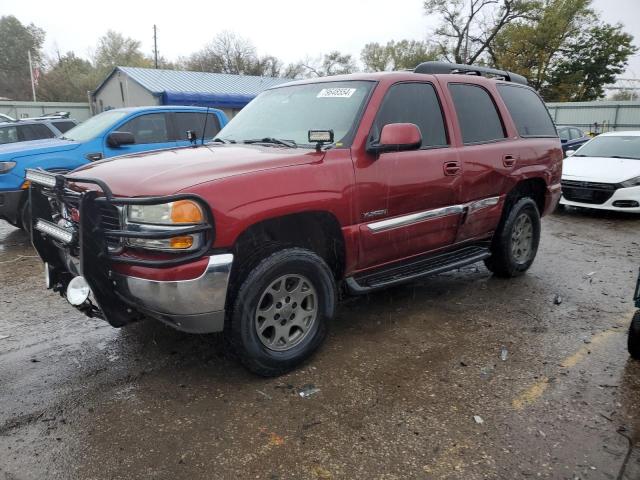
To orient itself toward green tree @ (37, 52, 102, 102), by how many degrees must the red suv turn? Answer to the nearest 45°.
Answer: approximately 90° to its right

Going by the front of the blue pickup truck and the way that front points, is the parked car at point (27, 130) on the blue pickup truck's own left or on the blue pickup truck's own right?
on the blue pickup truck's own right

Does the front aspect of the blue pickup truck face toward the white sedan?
no

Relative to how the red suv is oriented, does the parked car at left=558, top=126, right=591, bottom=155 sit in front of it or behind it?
behind

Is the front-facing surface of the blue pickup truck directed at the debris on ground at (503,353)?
no

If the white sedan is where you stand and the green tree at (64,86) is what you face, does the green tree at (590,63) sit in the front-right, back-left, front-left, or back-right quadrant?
front-right

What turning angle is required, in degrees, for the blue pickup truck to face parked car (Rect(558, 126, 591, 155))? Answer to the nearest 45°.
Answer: approximately 135° to its left

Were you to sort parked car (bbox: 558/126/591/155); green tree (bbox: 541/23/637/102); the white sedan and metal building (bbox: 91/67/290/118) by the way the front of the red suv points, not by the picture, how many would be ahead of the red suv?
0

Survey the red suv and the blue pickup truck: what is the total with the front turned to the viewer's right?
0

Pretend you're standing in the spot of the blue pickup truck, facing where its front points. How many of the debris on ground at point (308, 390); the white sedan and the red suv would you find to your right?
0

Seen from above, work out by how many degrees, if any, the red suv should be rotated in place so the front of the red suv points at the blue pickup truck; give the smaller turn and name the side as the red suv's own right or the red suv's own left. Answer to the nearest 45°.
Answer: approximately 90° to the red suv's own right

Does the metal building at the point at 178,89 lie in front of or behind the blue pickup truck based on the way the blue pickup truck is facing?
behind

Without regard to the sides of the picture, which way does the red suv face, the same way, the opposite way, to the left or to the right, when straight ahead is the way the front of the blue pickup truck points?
the same way

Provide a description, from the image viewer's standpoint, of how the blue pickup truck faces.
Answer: facing the viewer and to the left of the viewer

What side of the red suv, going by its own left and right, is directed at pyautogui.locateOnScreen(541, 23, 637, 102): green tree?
back

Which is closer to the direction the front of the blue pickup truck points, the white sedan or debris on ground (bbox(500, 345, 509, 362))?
the debris on ground
